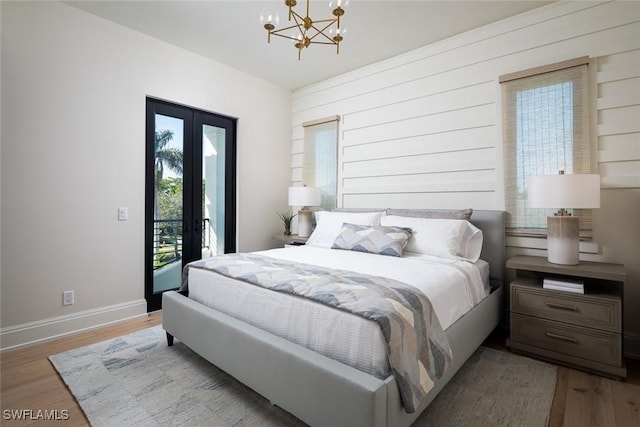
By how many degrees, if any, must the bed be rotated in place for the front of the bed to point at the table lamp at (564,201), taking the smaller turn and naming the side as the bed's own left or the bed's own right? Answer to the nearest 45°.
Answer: approximately 180°

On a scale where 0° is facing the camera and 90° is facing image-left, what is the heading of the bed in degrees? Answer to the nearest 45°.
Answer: approximately 45°

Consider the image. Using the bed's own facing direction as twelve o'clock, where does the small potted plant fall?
The small potted plant is roughly at 4 o'clock from the bed.

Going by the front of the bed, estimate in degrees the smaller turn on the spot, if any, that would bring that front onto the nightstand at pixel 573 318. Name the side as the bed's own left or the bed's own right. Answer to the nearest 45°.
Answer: approximately 135° to the bed's own left

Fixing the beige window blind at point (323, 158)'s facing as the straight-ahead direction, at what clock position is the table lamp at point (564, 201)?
The table lamp is roughly at 9 o'clock from the beige window blind.

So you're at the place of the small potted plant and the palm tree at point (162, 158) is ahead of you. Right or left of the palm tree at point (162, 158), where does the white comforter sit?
left

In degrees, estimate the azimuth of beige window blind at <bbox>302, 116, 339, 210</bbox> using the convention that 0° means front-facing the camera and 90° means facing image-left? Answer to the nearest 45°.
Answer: approximately 45°
